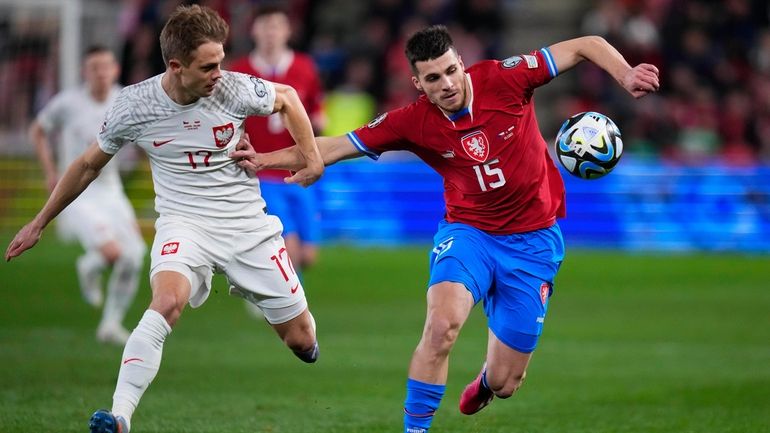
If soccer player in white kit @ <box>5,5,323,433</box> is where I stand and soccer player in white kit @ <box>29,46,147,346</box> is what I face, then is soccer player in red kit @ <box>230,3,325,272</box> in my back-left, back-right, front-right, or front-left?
front-right

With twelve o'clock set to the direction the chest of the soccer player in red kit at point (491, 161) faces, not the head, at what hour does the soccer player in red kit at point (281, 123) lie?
the soccer player in red kit at point (281, 123) is roughly at 5 o'clock from the soccer player in red kit at point (491, 161).

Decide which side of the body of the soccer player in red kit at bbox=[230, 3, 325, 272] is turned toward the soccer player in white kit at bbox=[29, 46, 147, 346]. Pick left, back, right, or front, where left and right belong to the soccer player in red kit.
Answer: right

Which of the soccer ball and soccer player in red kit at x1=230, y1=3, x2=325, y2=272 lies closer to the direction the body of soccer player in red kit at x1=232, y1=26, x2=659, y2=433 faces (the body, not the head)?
the soccer ball

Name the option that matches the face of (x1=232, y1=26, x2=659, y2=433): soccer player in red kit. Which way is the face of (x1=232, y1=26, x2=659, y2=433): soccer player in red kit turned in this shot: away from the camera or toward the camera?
toward the camera

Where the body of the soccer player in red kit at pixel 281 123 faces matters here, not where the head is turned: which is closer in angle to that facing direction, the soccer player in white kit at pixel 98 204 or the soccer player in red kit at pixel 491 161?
the soccer player in red kit

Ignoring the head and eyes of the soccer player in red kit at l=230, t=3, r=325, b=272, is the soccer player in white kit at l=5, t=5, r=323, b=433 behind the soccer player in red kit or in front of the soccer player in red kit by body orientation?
in front

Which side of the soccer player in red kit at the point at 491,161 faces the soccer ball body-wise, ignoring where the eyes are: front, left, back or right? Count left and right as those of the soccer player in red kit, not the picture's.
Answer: left

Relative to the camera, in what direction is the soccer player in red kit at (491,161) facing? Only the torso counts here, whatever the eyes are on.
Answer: toward the camera

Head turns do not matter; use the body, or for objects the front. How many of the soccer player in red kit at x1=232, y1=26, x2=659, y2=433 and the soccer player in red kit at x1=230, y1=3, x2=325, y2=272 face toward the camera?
2

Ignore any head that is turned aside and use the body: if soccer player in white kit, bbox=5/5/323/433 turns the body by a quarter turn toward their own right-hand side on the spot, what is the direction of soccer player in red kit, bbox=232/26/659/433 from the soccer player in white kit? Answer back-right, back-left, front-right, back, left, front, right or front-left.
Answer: back

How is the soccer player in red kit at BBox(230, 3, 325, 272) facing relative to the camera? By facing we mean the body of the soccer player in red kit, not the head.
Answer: toward the camera
